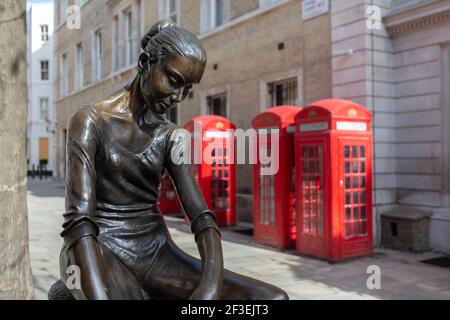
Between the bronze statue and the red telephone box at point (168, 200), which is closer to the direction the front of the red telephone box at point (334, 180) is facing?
the bronze statue

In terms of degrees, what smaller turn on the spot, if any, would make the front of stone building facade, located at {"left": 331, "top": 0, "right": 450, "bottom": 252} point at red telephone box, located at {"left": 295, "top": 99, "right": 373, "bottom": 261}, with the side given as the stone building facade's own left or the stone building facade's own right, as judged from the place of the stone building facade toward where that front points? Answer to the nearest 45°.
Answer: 0° — it already faces it

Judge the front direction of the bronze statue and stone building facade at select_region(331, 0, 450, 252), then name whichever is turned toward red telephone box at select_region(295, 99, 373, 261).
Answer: the stone building facade

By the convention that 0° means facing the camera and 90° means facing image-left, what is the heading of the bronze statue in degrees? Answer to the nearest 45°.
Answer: approximately 315°

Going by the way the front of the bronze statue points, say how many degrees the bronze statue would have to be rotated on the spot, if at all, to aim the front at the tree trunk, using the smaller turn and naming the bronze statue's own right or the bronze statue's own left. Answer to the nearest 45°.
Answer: approximately 180°

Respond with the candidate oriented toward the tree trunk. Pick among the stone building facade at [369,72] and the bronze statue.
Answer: the stone building facade
